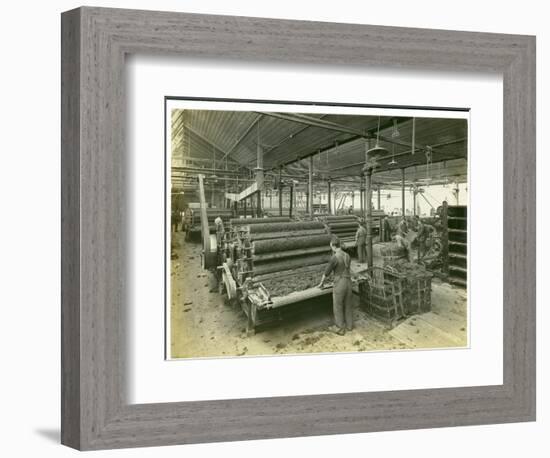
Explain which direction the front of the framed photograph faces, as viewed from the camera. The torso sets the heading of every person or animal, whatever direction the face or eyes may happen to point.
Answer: facing the viewer and to the right of the viewer
